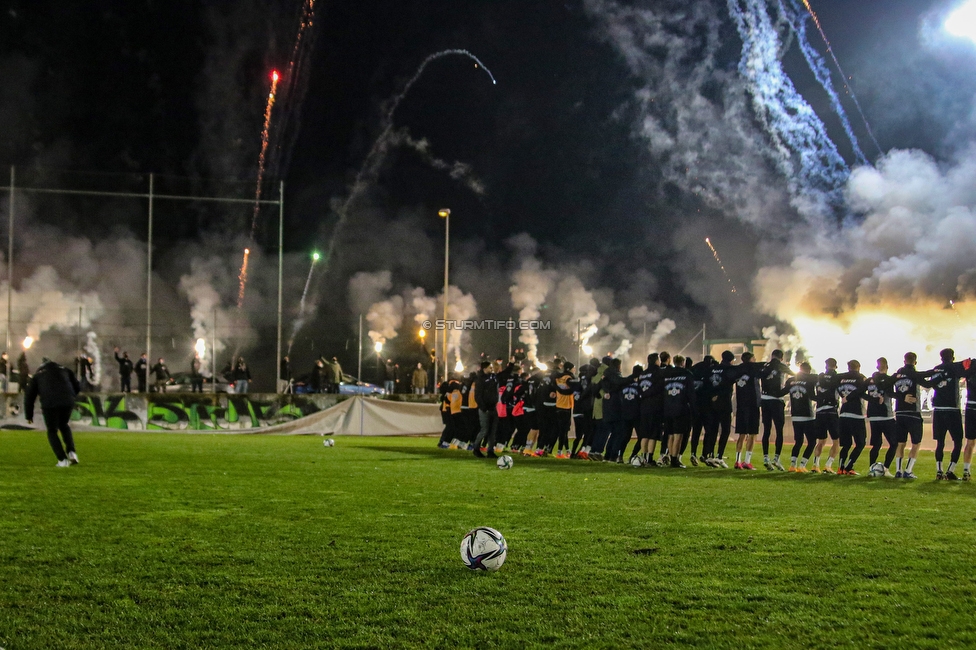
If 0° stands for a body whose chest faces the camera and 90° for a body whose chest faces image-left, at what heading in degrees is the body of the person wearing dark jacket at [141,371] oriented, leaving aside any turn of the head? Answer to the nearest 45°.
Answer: approximately 0°

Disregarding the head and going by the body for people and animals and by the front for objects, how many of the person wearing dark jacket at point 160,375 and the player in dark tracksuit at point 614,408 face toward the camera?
1

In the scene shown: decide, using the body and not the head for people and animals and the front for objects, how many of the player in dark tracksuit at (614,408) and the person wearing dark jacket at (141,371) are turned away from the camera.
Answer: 1

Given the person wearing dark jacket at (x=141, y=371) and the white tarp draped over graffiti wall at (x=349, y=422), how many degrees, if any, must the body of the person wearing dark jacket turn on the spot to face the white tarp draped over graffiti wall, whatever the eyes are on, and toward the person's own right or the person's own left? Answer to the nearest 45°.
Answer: approximately 45° to the person's own left

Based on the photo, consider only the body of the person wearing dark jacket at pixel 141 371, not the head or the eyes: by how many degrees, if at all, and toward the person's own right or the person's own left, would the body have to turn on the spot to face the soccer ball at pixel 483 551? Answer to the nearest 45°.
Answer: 0° — they already face it

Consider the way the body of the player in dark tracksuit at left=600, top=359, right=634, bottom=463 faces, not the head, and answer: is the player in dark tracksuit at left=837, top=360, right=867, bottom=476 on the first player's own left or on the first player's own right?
on the first player's own right

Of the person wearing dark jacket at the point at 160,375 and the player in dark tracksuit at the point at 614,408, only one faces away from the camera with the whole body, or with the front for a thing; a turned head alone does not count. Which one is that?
the player in dark tracksuit

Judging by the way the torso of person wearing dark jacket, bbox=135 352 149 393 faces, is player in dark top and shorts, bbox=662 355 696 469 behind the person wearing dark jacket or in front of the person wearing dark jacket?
in front

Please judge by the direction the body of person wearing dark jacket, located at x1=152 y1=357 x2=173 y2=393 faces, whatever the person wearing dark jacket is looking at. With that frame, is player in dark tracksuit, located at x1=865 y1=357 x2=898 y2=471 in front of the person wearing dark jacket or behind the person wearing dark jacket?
in front

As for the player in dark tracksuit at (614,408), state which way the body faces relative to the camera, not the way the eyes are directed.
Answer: away from the camera

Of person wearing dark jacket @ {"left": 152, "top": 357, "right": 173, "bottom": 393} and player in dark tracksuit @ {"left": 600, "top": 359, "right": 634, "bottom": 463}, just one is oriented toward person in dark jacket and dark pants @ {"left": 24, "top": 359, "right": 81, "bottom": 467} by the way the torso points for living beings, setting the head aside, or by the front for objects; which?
the person wearing dark jacket

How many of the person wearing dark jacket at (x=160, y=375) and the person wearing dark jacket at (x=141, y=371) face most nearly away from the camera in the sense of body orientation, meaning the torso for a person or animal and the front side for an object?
0

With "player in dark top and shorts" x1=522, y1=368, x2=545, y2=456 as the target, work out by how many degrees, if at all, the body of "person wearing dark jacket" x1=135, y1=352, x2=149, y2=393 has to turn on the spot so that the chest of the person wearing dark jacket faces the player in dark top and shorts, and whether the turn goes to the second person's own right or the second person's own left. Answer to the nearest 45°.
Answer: approximately 45° to the second person's own left
